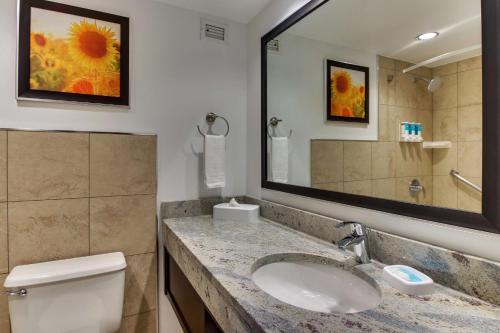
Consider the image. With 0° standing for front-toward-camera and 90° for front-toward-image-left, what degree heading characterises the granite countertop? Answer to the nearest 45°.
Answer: approximately 45°

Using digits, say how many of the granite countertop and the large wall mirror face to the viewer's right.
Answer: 0

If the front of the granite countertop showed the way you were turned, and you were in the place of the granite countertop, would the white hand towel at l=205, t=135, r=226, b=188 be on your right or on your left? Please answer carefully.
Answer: on your right

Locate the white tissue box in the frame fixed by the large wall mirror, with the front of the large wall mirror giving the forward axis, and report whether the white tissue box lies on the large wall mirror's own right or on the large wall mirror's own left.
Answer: on the large wall mirror's own right
